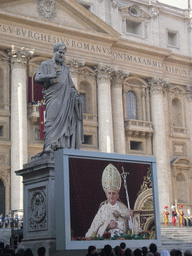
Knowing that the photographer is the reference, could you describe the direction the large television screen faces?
facing the viewer and to the right of the viewer

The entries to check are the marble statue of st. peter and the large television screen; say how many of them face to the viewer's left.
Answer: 0
